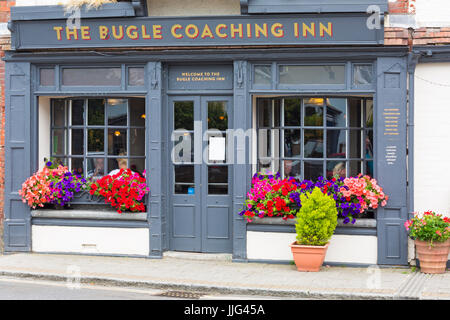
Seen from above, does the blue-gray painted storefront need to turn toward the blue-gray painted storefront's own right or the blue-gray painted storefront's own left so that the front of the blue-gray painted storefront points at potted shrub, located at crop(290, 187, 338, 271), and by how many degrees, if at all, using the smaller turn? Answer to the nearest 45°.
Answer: approximately 45° to the blue-gray painted storefront's own left

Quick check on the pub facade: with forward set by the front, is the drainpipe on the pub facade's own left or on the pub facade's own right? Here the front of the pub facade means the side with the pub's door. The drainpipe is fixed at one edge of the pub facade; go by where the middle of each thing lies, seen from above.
on the pub facade's own left

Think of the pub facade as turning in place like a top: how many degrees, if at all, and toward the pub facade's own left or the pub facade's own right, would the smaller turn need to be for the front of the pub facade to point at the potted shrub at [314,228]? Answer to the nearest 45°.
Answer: approximately 45° to the pub facade's own left

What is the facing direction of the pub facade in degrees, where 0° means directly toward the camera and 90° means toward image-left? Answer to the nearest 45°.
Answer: approximately 0°

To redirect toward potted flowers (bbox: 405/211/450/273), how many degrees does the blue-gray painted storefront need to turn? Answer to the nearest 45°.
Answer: approximately 90° to its left

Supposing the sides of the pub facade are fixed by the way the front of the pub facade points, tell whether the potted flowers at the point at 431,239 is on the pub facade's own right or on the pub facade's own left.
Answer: on the pub facade's own left
